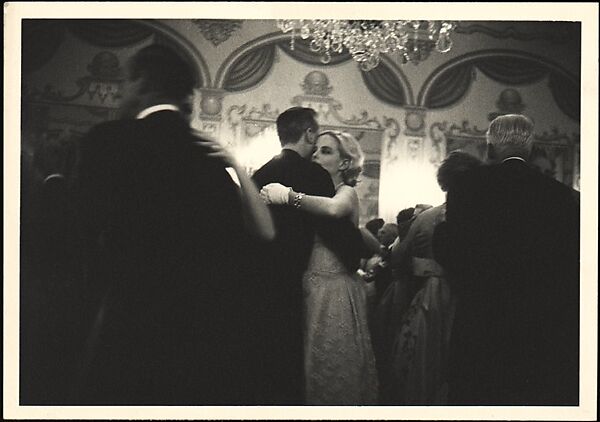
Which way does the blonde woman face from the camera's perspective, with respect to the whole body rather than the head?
to the viewer's left

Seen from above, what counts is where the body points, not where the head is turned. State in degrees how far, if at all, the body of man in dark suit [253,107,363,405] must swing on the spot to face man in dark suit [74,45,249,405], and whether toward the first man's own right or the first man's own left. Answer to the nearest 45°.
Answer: approximately 135° to the first man's own left

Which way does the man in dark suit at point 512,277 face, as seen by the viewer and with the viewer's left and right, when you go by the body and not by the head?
facing away from the viewer

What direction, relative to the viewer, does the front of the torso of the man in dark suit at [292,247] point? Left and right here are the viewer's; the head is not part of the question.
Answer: facing away from the viewer and to the right of the viewer

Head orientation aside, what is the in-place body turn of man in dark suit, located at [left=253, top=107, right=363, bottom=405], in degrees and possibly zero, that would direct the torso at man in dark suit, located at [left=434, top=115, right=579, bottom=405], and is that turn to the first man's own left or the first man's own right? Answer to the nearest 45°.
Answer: approximately 45° to the first man's own right

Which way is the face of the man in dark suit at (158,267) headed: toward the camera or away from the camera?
away from the camera

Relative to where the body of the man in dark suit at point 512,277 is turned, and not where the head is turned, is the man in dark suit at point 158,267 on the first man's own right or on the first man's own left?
on the first man's own left

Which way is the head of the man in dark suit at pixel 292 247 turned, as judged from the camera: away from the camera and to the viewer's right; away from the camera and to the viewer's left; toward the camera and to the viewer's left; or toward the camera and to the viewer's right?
away from the camera and to the viewer's right

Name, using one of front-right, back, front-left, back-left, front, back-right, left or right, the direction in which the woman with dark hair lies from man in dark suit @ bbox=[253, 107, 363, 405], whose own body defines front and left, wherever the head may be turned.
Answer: front-right

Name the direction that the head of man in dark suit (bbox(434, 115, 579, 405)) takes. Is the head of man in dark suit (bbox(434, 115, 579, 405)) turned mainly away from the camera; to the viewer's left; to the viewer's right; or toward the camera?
away from the camera
